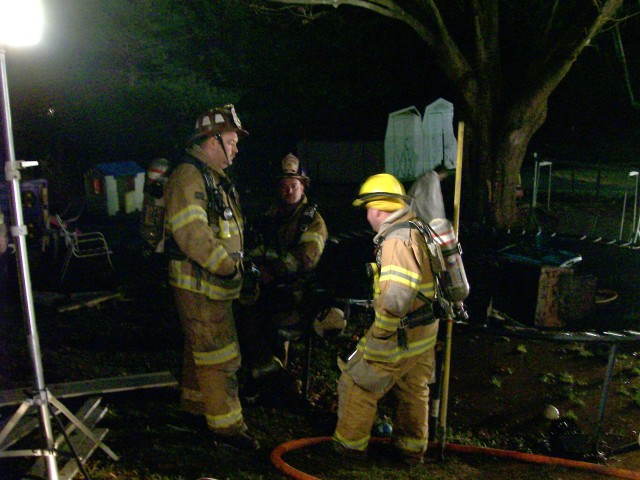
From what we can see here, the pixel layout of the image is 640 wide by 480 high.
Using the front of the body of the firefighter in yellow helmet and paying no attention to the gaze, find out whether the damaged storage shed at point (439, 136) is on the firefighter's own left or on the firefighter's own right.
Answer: on the firefighter's own right

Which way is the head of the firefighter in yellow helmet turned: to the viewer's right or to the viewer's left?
to the viewer's left

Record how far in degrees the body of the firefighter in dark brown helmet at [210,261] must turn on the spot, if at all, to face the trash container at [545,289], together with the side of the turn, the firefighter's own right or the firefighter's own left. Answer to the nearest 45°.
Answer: approximately 45° to the firefighter's own left

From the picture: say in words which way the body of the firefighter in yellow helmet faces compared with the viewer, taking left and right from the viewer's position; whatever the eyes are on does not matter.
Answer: facing to the left of the viewer

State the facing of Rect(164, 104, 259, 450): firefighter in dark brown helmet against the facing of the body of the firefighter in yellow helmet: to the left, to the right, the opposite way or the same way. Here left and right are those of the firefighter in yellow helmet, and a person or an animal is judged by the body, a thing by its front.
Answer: the opposite way

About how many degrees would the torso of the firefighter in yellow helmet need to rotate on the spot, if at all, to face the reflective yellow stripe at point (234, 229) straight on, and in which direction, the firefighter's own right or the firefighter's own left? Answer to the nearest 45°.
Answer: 0° — they already face it

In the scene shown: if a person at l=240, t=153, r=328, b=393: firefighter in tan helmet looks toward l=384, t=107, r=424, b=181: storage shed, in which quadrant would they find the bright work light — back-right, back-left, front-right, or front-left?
back-left

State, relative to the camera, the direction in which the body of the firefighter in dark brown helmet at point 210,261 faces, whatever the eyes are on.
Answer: to the viewer's right
